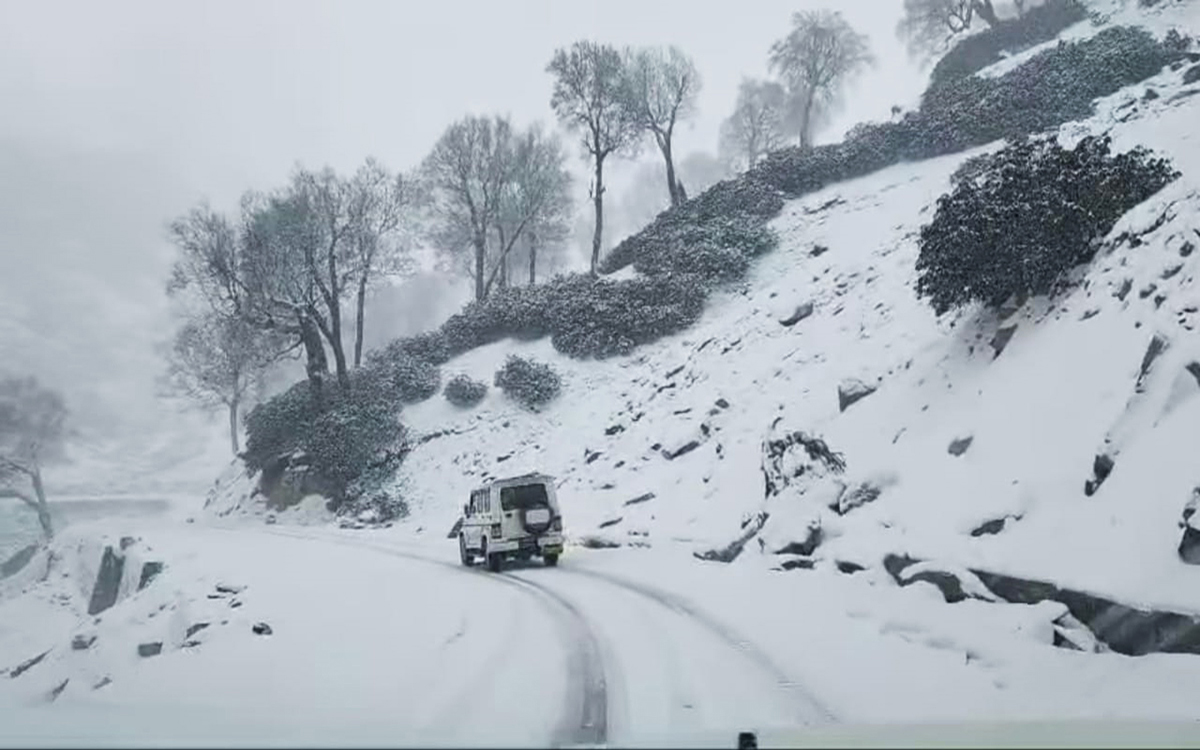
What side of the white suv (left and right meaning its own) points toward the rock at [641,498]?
right

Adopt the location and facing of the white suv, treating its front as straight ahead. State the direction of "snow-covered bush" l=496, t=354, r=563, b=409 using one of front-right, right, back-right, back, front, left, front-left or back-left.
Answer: front-right

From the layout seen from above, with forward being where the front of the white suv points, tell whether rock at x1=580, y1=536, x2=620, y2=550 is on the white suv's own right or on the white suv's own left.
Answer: on the white suv's own right

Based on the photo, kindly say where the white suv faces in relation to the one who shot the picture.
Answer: facing away from the viewer and to the left of the viewer

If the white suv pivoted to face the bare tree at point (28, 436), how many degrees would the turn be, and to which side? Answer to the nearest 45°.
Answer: approximately 45° to its left

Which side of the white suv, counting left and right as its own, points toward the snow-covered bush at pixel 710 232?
right

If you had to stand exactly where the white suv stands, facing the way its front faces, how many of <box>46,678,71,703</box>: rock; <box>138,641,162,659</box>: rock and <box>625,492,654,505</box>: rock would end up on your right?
1
